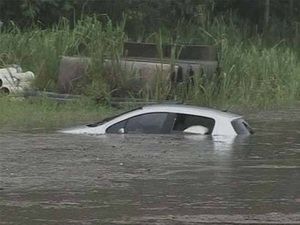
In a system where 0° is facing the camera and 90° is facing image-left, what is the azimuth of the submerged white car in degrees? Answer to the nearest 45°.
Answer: approximately 90°
